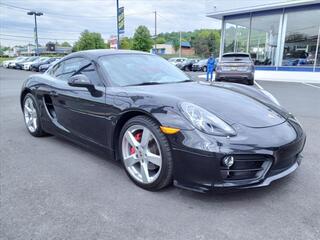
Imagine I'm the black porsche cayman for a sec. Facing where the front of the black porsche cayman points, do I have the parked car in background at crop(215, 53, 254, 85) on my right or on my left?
on my left

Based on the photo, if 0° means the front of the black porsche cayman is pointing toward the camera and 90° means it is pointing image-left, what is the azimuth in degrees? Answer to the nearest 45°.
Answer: approximately 315°

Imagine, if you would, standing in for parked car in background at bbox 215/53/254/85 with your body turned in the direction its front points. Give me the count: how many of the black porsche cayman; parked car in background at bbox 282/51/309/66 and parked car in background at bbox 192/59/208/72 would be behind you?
1

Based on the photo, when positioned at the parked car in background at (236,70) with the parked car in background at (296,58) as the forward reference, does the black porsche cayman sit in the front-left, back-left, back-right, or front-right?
back-right

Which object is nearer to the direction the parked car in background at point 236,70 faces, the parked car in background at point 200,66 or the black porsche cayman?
the parked car in background

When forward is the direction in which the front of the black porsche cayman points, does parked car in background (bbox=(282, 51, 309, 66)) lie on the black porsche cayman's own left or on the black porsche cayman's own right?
on the black porsche cayman's own left

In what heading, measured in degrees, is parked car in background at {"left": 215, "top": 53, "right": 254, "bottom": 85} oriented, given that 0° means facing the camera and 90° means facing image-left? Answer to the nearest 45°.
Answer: approximately 180°

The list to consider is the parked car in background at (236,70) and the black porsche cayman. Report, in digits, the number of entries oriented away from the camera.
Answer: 1

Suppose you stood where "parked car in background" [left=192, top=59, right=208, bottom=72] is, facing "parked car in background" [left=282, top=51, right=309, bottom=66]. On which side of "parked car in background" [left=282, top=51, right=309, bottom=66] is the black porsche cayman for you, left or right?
right

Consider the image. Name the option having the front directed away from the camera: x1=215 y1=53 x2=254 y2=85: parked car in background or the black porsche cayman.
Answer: the parked car in background

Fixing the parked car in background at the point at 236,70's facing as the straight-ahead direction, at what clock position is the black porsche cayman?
The black porsche cayman is roughly at 6 o'clock from the parked car in background.

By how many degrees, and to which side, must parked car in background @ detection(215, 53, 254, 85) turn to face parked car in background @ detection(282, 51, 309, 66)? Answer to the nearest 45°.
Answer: approximately 45° to its right
